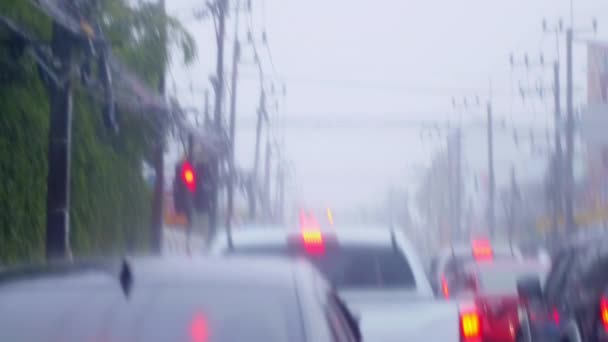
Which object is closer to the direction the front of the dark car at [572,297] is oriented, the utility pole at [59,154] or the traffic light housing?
the traffic light housing

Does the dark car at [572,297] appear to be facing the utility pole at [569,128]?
yes

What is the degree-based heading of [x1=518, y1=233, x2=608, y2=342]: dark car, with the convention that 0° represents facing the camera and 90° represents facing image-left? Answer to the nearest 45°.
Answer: approximately 180°

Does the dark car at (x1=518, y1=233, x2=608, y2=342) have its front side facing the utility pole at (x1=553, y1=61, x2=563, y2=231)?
yes
